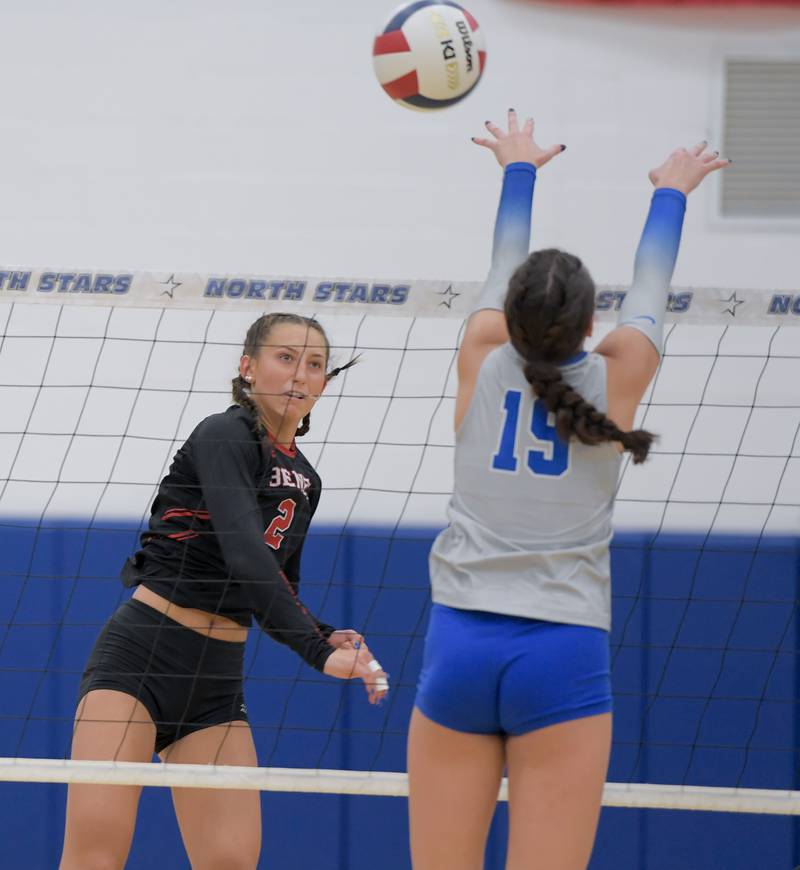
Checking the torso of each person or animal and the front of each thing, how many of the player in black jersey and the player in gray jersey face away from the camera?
1

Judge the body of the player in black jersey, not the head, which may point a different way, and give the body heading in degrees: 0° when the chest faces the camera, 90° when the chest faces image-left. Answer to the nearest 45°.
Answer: approximately 315°

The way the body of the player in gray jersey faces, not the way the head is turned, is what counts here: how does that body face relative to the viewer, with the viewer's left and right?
facing away from the viewer

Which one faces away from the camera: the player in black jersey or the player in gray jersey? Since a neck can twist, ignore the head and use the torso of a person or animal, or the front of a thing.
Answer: the player in gray jersey

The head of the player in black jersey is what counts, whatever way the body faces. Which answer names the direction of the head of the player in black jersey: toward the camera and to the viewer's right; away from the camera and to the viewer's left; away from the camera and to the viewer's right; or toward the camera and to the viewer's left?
toward the camera and to the viewer's right

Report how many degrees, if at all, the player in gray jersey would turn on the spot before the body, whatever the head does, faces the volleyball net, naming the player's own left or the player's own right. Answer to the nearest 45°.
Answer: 0° — they already face it

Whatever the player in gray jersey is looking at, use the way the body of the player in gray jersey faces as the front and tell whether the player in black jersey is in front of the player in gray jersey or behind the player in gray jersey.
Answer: in front

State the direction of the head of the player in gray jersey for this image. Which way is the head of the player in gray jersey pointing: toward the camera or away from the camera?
away from the camera
